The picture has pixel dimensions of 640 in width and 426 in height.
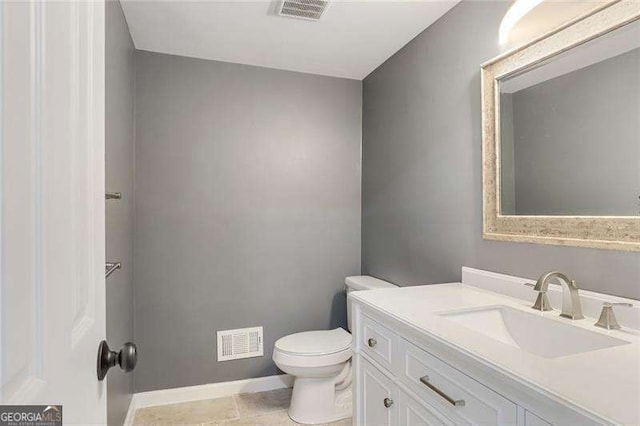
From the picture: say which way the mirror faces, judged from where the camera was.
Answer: facing the viewer and to the left of the viewer

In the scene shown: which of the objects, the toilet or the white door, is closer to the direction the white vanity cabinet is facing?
the white door

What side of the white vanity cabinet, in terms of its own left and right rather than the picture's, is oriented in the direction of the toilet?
right

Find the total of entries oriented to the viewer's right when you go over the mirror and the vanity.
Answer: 0

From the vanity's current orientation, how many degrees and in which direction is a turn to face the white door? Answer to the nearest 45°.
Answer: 0° — it already faces it

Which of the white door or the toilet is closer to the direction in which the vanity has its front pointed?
the white door

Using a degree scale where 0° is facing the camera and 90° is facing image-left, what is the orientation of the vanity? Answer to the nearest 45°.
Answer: approximately 45°

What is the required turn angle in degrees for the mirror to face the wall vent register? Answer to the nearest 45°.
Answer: approximately 45° to its right
